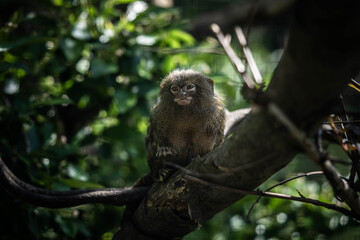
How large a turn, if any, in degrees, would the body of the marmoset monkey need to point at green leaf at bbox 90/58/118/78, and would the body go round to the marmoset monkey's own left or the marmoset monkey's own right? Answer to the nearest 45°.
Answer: approximately 135° to the marmoset monkey's own right

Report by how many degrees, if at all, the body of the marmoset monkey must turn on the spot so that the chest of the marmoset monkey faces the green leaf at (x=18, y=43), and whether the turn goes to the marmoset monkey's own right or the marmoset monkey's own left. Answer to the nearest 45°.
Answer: approximately 90° to the marmoset monkey's own right

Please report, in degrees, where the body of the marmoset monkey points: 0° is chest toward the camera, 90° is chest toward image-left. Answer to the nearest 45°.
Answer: approximately 0°

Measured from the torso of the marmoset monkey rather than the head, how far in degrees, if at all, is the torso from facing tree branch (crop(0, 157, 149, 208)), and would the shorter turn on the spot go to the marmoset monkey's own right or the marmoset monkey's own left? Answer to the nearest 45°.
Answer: approximately 45° to the marmoset monkey's own right

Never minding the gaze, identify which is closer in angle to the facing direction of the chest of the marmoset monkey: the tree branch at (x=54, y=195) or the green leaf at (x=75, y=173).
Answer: the tree branch

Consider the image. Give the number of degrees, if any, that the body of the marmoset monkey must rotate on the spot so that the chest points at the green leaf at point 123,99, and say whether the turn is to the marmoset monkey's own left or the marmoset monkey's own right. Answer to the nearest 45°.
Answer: approximately 135° to the marmoset monkey's own right

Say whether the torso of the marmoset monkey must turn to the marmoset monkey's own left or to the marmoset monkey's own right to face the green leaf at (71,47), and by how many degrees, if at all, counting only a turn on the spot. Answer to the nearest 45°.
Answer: approximately 135° to the marmoset monkey's own right

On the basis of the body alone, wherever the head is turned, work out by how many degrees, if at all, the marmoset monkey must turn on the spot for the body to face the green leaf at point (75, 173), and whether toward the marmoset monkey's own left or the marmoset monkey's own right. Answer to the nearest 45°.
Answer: approximately 90° to the marmoset monkey's own right

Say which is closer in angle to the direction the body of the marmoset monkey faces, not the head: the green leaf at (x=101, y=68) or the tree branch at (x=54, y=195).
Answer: the tree branch
